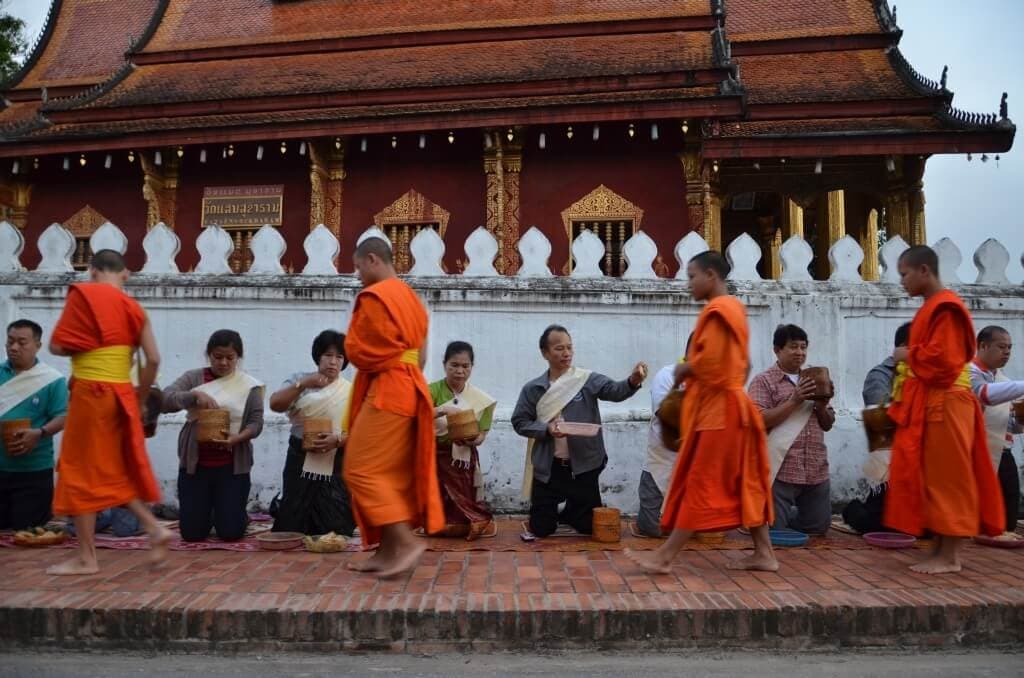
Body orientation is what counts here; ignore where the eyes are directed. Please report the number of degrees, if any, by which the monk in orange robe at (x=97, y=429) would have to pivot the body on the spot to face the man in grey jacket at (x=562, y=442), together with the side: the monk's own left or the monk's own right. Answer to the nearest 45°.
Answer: approximately 135° to the monk's own right

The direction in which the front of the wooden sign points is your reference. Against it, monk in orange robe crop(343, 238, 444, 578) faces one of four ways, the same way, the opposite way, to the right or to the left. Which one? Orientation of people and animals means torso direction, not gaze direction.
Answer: to the right

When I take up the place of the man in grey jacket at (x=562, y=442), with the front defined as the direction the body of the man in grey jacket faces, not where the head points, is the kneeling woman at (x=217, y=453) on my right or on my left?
on my right

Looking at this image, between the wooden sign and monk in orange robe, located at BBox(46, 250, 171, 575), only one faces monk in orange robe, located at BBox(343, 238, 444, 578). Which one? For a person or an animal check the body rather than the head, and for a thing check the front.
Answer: the wooden sign

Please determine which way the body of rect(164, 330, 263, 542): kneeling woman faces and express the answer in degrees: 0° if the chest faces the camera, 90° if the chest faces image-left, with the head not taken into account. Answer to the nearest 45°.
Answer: approximately 0°

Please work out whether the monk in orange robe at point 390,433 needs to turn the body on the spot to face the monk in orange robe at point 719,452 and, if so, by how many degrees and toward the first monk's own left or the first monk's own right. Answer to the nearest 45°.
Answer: approximately 180°

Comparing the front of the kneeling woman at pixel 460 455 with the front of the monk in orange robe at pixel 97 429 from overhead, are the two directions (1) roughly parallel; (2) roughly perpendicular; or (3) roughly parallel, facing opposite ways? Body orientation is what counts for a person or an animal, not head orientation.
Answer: roughly perpendicular

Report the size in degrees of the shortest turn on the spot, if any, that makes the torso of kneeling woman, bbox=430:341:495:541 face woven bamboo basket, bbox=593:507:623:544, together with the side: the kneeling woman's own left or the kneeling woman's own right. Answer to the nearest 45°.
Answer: approximately 90° to the kneeling woman's own left

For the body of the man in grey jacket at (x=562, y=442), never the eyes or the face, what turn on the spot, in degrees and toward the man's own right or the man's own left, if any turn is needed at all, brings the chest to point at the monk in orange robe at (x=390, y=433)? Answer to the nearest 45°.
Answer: approximately 45° to the man's own right

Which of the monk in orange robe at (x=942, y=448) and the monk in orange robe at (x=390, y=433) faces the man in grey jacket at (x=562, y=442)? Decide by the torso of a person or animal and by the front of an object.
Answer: the monk in orange robe at (x=942, y=448)

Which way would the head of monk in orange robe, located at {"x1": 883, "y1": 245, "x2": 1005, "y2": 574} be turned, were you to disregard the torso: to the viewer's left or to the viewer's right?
to the viewer's left
